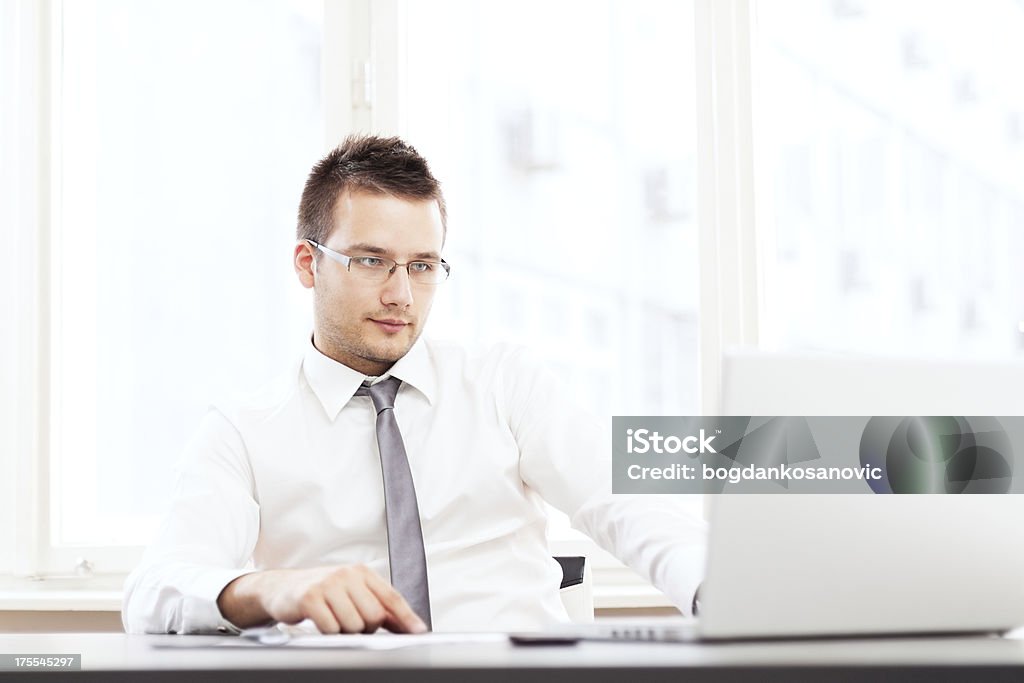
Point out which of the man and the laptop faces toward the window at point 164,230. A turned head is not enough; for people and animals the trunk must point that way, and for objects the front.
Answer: the laptop

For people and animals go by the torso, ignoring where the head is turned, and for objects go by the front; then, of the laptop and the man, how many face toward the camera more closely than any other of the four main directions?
1

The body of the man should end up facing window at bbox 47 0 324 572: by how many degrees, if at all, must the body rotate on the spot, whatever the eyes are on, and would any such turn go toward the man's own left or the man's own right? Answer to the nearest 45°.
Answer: approximately 135° to the man's own right

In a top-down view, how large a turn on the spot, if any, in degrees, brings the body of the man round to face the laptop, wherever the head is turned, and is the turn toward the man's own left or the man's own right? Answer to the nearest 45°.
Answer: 0° — they already face it

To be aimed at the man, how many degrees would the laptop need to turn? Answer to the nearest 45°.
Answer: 0° — it already faces them

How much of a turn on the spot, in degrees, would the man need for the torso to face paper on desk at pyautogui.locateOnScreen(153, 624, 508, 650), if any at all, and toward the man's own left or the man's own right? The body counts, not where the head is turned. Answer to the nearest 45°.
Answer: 0° — they already face it

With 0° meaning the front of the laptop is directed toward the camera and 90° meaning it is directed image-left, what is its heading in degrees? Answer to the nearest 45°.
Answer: approximately 135°

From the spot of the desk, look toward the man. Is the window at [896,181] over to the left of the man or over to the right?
right

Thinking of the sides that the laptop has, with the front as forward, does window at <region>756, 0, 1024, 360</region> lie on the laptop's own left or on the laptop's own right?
on the laptop's own right

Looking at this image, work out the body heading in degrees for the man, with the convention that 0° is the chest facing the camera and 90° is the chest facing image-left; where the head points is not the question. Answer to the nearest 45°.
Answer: approximately 0°

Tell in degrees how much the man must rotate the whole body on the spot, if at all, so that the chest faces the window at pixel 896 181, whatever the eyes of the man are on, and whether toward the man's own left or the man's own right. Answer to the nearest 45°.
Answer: approximately 135° to the man's own left
